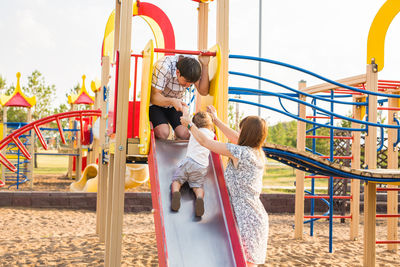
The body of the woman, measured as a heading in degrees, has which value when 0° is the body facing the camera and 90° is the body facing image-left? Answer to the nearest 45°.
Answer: approximately 135°

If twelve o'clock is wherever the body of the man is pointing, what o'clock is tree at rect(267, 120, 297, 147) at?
The tree is roughly at 8 o'clock from the man.

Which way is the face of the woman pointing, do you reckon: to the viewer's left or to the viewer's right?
to the viewer's left

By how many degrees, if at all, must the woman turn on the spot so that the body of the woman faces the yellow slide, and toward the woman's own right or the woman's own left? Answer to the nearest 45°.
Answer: approximately 45° to the woman's own right

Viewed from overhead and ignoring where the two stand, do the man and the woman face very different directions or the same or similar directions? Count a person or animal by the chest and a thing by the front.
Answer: very different directions

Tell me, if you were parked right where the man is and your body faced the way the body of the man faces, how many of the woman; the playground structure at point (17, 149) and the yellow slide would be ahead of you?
1
